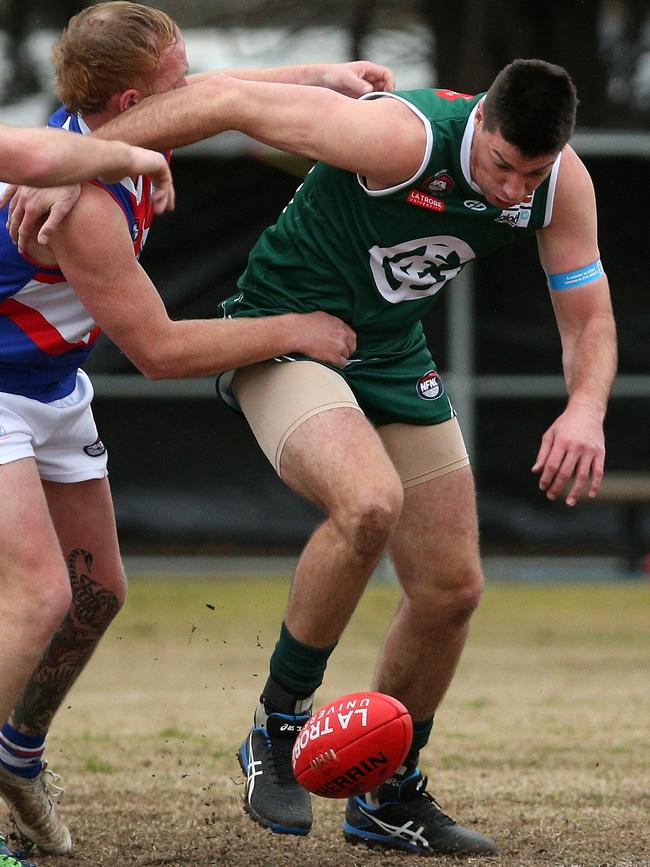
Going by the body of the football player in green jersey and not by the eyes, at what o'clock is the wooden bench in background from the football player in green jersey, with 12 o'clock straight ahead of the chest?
The wooden bench in background is roughly at 8 o'clock from the football player in green jersey.

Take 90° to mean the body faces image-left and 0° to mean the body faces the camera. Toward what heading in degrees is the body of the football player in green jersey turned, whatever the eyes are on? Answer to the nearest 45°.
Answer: approximately 315°
